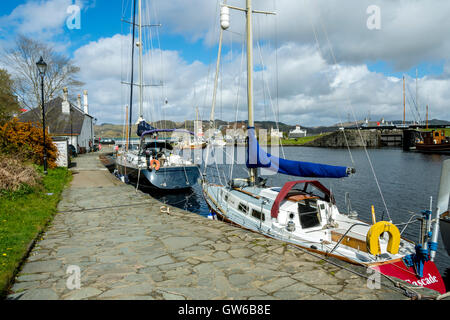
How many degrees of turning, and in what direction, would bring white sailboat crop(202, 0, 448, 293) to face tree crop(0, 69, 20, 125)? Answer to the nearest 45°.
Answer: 0° — it already faces it

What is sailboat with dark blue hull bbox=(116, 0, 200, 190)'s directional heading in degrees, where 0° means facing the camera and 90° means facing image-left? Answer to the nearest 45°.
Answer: approximately 135°

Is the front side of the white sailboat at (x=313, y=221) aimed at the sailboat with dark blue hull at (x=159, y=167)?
yes

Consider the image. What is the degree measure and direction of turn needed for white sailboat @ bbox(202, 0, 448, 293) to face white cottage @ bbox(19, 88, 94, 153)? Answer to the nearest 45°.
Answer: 0° — it already faces it

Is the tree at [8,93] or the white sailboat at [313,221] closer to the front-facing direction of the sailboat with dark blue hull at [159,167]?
the tree

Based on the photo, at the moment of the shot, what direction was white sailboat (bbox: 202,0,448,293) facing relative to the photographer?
facing away from the viewer and to the left of the viewer
